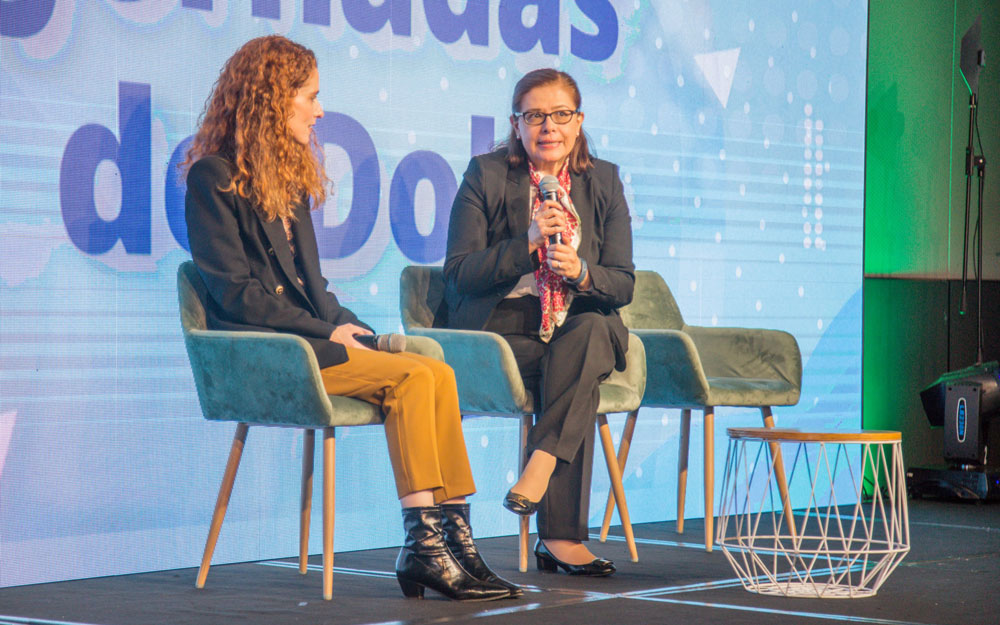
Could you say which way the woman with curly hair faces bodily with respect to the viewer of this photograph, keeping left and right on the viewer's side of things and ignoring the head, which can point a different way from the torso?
facing to the right of the viewer

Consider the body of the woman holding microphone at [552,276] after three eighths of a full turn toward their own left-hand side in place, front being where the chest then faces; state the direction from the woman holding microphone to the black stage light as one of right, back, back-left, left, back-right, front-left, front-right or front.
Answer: front

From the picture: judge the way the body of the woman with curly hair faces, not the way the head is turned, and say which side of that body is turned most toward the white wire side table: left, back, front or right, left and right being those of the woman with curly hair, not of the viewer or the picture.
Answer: front

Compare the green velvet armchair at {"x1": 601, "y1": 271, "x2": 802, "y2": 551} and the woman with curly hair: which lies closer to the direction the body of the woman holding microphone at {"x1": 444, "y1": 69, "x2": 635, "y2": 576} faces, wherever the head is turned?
the woman with curly hair

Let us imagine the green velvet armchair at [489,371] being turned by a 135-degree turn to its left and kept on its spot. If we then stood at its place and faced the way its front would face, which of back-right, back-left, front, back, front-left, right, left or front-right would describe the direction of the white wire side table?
right

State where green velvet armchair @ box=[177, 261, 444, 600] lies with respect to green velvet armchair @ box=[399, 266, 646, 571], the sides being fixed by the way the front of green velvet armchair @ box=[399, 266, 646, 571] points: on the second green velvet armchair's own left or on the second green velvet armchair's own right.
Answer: on the second green velvet armchair's own right

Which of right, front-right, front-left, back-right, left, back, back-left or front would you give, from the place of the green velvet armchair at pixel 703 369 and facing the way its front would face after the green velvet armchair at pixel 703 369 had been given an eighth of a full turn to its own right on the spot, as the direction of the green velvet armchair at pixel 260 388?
front-right

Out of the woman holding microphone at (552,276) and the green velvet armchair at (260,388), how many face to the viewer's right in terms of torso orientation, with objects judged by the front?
1

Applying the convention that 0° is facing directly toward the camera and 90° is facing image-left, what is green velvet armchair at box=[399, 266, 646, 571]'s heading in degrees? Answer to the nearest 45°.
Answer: approximately 315°

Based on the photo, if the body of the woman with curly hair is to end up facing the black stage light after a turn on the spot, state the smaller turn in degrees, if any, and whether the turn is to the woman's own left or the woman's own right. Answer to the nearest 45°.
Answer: approximately 45° to the woman's own left

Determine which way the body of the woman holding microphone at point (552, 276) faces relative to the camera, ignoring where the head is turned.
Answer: toward the camera

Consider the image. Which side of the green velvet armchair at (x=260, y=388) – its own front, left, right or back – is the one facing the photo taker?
right

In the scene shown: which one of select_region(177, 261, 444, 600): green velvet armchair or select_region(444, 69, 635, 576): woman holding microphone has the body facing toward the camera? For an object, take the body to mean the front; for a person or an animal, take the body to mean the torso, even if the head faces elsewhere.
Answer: the woman holding microphone

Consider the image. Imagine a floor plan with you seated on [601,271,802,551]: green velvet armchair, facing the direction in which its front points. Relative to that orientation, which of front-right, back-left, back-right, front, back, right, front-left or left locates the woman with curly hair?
right

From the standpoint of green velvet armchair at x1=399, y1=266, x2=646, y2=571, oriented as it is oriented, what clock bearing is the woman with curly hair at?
The woman with curly hair is roughly at 3 o'clock from the green velvet armchair.

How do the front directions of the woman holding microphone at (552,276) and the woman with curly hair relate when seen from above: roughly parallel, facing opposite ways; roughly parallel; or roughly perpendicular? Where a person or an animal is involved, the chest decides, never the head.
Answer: roughly perpendicular

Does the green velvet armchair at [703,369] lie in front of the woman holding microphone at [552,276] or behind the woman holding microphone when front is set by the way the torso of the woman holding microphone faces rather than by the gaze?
behind

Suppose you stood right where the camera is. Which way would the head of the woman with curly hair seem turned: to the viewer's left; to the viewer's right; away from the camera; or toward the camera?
to the viewer's right
